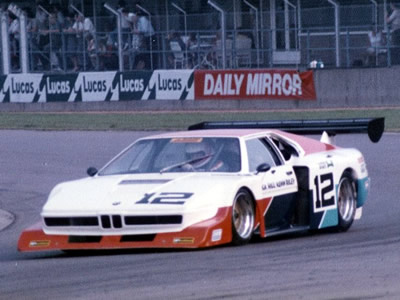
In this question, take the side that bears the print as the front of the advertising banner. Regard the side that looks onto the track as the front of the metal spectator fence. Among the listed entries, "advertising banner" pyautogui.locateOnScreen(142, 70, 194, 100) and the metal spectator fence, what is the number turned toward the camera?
2

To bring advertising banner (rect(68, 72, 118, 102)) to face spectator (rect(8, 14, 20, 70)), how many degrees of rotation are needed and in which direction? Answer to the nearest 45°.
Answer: approximately 135° to its right

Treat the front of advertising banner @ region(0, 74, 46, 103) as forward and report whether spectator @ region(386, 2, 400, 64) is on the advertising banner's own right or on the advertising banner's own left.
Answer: on the advertising banner's own left

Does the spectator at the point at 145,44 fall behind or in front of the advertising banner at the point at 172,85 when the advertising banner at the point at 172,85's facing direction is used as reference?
behind

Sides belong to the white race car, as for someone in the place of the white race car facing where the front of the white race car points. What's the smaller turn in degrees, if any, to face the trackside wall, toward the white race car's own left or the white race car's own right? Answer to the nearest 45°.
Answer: approximately 135° to the white race car's own right

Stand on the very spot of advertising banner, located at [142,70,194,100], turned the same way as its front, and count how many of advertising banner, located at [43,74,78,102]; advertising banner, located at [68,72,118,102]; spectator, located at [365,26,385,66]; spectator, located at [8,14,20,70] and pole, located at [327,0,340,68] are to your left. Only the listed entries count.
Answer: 2

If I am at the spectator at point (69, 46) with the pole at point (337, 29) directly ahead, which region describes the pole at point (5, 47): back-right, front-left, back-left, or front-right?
back-right

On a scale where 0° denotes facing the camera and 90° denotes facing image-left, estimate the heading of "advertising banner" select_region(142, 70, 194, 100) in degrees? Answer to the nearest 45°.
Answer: approximately 0°

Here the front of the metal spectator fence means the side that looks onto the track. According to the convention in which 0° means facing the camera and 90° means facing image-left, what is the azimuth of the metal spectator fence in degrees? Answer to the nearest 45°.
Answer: approximately 0°

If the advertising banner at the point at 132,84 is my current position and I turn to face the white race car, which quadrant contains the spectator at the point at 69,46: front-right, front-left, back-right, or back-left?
back-right
